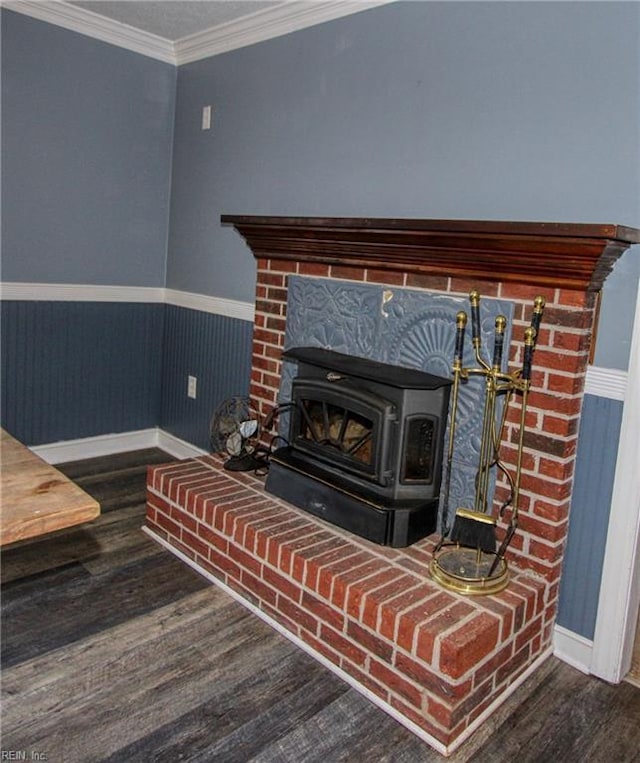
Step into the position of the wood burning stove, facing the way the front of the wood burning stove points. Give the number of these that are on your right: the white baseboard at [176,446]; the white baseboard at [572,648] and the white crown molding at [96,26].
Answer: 2

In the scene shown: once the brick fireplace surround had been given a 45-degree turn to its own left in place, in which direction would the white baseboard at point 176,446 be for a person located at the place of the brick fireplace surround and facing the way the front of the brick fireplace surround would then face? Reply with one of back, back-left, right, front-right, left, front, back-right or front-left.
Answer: back-right

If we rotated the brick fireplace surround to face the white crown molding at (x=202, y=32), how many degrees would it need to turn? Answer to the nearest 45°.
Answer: approximately 90° to its right

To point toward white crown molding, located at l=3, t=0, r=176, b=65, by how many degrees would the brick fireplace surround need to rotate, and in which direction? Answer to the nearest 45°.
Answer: approximately 90° to its right

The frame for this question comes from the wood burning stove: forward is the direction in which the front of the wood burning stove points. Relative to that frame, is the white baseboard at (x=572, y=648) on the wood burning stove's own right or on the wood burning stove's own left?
on the wood burning stove's own left

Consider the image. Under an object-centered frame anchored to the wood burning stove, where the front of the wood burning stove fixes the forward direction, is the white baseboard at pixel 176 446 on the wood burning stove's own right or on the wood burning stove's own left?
on the wood burning stove's own right

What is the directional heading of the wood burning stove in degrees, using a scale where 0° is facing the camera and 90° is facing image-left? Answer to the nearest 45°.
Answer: approximately 45°

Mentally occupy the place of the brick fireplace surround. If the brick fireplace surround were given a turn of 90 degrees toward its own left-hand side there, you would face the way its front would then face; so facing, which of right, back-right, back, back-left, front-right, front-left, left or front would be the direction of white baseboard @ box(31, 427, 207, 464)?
back

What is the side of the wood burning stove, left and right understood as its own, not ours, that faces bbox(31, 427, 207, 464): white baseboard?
right

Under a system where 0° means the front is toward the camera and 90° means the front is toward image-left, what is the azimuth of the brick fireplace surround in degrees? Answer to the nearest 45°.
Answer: approximately 45°

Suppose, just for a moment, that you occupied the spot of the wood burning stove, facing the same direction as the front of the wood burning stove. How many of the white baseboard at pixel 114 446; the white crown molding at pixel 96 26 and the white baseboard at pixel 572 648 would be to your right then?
2
